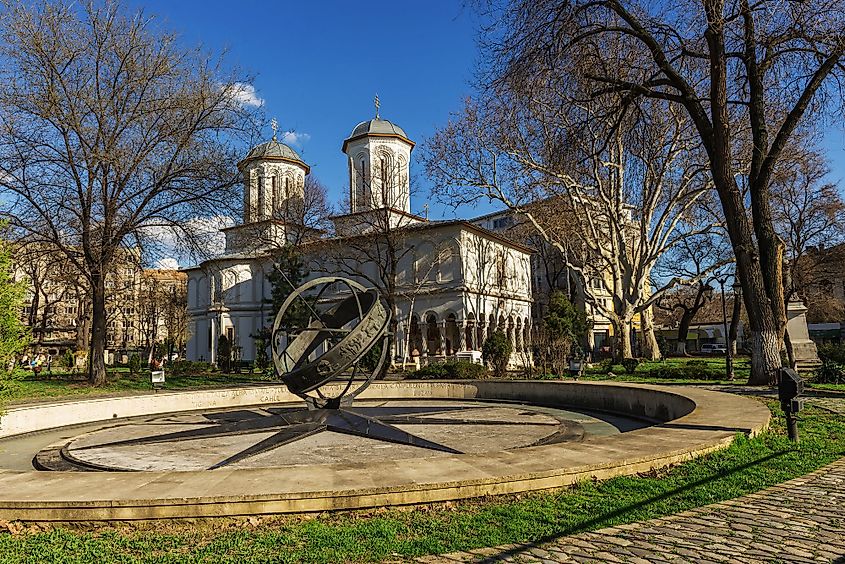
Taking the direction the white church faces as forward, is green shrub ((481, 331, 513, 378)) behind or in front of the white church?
in front

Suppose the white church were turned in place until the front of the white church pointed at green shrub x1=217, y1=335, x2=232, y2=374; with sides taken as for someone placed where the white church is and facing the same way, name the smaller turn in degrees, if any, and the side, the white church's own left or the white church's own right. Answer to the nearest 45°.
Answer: approximately 135° to the white church's own right

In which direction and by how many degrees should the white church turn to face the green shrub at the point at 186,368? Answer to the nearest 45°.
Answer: approximately 90° to its right

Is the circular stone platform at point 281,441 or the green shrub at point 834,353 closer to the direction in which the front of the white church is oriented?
the green shrub

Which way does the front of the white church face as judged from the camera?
facing the viewer and to the right of the viewer

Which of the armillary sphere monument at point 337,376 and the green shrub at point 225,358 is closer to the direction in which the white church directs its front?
the armillary sphere monument

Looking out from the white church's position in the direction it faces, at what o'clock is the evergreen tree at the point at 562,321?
The evergreen tree is roughly at 1 o'clock from the white church.

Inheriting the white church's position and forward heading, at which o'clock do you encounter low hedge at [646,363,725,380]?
The low hedge is roughly at 1 o'clock from the white church.

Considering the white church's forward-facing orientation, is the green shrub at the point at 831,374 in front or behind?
in front

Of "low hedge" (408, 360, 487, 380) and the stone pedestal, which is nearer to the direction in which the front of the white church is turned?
the stone pedestal

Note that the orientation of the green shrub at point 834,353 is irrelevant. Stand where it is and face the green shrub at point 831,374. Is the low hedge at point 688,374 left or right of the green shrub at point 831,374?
right

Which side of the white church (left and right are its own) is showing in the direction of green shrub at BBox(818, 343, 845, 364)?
front
